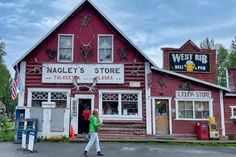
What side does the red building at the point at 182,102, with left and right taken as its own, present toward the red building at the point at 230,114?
left

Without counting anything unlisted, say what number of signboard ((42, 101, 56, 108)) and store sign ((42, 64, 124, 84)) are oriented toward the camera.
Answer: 2

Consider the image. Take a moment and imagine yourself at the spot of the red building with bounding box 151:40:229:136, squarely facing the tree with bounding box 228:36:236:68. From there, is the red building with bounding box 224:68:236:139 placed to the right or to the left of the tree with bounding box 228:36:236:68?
right

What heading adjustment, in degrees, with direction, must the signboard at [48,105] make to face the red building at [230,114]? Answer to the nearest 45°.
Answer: approximately 90° to its left

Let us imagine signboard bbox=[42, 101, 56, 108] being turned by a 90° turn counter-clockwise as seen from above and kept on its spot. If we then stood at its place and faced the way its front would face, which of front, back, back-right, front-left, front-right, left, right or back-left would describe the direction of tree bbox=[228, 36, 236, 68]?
front-left

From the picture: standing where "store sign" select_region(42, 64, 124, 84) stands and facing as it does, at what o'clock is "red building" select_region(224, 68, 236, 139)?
The red building is roughly at 9 o'clock from the store sign.

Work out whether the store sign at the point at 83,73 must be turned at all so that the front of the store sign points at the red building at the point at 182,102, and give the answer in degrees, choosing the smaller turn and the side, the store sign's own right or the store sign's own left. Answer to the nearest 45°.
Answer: approximately 90° to the store sign's own left

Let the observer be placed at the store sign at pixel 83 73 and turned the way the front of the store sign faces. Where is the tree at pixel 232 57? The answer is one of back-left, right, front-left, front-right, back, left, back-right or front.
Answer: back-left

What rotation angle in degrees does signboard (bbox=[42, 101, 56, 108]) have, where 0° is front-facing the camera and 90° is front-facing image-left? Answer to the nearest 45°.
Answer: approximately 0°

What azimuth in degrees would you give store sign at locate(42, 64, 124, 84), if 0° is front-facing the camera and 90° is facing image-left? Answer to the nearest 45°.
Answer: approximately 0°

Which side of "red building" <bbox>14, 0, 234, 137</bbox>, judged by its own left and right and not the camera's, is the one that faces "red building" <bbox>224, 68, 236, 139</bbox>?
left
